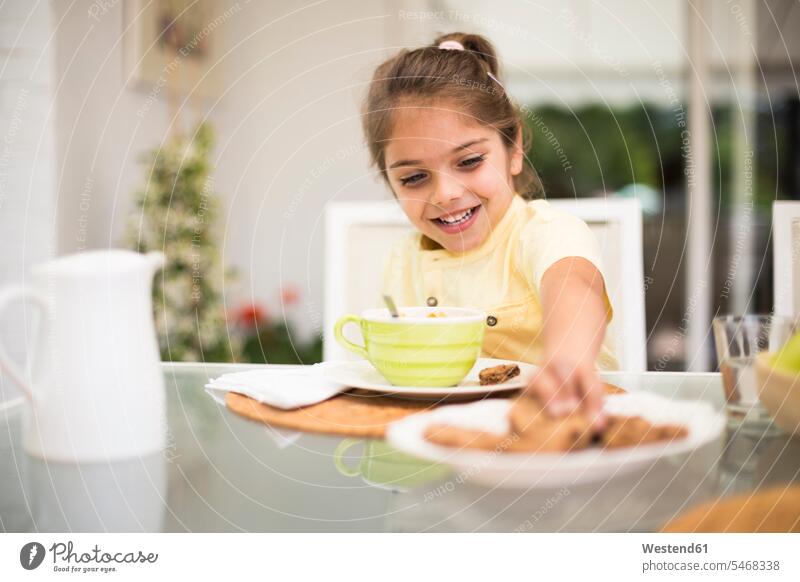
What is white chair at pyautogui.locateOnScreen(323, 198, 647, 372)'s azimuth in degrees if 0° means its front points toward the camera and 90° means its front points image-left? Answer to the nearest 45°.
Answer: approximately 0°
